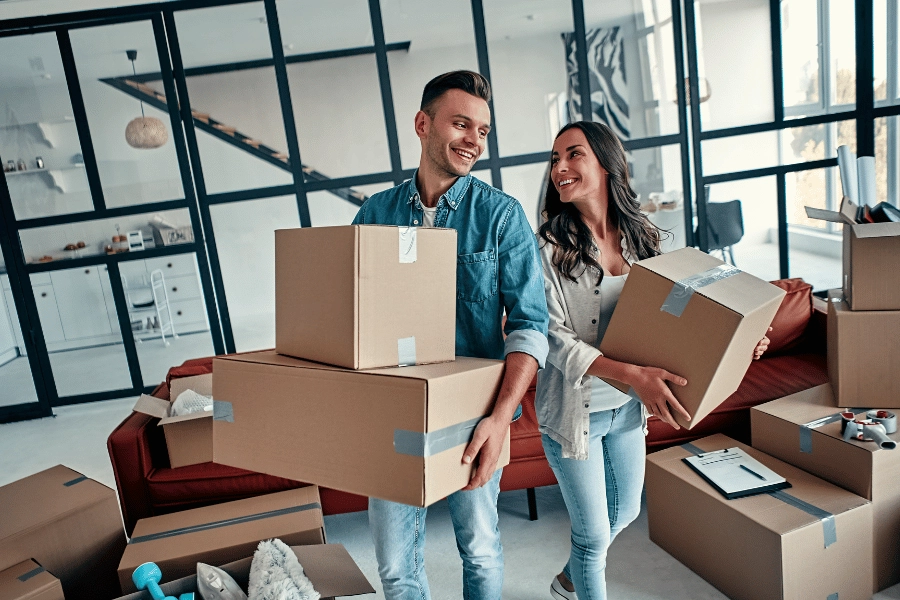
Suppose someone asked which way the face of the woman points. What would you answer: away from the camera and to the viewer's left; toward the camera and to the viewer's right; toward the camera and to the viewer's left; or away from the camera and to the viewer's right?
toward the camera and to the viewer's left

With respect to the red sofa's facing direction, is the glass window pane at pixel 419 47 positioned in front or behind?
behind

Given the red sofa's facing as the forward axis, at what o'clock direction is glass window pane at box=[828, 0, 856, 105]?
The glass window pane is roughly at 8 o'clock from the red sofa.

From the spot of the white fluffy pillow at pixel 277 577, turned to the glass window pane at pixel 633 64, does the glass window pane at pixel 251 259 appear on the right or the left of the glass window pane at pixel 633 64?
left

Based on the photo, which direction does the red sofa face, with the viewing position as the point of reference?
facing the viewer

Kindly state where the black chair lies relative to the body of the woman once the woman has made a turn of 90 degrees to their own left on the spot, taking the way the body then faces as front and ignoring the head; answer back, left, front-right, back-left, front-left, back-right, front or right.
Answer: front-left

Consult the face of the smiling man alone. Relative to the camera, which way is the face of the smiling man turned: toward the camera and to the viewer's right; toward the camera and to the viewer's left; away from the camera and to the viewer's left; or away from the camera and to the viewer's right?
toward the camera and to the viewer's right

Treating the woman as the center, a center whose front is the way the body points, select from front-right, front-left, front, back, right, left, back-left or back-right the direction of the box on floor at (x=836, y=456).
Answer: left

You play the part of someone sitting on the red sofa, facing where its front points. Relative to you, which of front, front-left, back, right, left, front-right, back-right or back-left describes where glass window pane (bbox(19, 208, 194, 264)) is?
back-right

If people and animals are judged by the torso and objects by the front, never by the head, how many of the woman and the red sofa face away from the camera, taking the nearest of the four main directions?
0

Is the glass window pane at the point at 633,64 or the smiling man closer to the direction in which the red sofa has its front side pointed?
the smiling man
